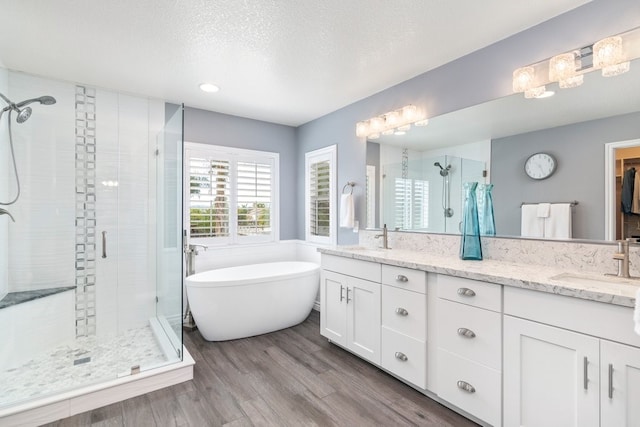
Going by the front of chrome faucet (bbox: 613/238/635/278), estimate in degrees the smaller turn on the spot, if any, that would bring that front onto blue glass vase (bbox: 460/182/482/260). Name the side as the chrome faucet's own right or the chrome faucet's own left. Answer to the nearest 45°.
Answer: approximately 45° to the chrome faucet's own right

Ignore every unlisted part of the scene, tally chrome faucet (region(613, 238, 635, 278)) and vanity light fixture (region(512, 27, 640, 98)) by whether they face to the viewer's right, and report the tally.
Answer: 0

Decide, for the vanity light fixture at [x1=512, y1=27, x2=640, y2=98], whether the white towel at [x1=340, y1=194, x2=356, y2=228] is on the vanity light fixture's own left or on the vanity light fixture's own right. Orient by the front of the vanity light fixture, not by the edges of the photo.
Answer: on the vanity light fixture's own right

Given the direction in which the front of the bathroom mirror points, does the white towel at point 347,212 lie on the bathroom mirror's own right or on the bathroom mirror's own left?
on the bathroom mirror's own right

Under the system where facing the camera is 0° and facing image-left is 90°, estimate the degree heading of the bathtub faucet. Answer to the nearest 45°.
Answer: approximately 270°

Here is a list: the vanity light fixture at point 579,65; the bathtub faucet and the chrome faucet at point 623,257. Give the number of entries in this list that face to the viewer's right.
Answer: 1

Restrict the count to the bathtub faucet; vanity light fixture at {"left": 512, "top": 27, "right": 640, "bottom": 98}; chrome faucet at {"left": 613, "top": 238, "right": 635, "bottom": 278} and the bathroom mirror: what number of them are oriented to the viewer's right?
1

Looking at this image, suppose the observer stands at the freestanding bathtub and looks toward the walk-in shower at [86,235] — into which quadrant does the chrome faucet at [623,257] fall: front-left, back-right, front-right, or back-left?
back-left

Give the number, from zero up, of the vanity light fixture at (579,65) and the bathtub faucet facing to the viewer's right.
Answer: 1

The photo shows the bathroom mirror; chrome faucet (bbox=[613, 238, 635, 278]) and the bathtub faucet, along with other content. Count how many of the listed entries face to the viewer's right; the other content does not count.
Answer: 1

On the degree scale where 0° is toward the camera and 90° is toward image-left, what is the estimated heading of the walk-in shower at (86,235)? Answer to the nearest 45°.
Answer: approximately 315°

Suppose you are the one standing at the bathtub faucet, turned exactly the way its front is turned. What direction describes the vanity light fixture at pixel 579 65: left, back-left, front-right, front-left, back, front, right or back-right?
front-right

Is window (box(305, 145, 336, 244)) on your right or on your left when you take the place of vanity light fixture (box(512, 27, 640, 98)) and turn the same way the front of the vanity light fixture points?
on your right

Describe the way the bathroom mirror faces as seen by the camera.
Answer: facing the viewer and to the left of the viewer
